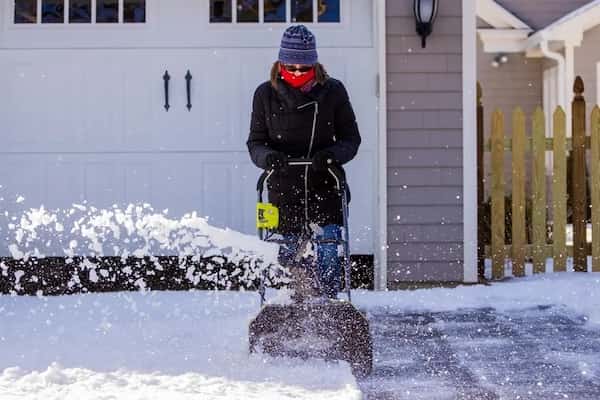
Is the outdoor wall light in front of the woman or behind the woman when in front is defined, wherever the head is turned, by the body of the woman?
behind

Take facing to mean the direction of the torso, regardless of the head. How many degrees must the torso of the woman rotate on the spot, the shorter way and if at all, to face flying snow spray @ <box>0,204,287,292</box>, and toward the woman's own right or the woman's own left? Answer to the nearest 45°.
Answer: approximately 135° to the woman's own right

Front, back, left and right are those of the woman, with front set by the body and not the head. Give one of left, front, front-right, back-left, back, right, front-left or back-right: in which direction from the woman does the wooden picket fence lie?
back-left

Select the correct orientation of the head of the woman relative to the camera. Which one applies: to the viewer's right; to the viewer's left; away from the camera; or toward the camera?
toward the camera

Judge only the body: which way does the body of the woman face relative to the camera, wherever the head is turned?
toward the camera

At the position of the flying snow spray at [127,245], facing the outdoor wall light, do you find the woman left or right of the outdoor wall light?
right

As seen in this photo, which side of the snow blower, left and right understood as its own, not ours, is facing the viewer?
front
